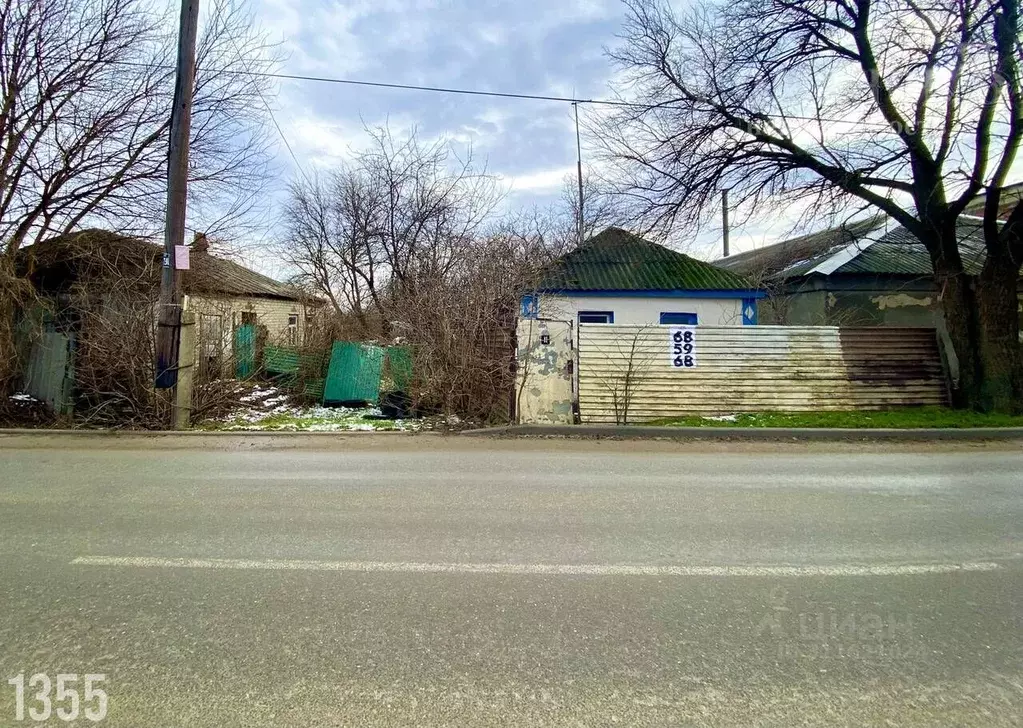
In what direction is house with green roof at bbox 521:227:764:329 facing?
toward the camera

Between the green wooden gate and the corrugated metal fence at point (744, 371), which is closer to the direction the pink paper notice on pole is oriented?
the corrugated metal fence

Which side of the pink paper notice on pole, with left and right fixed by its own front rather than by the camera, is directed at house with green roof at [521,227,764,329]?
left

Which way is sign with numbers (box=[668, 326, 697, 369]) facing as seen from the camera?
toward the camera

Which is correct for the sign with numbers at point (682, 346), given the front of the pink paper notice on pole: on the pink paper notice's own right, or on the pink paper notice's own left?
on the pink paper notice's own left

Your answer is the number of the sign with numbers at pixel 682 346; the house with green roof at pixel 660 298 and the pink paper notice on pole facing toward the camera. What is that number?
3

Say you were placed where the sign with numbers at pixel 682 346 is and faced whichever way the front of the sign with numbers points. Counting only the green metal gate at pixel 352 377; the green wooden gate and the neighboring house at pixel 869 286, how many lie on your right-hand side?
2

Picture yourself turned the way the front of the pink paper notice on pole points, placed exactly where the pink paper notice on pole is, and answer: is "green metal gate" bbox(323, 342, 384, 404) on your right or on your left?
on your left

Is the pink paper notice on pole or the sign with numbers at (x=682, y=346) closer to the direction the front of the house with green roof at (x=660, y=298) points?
the sign with numbers

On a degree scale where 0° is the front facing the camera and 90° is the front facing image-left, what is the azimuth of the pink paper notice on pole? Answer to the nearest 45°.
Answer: approximately 0°

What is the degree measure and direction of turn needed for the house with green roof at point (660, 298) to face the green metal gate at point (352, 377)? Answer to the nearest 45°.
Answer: approximately 45° to its right
